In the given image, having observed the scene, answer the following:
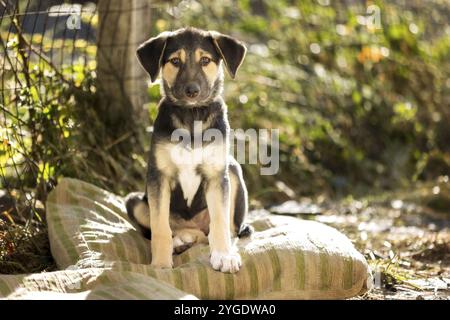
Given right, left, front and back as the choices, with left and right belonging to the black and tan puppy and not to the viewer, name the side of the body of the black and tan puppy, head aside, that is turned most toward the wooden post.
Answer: back

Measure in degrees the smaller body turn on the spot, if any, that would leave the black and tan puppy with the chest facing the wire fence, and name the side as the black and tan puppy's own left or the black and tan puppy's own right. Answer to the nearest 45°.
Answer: approximately 135° to the black and tan puppy's own right

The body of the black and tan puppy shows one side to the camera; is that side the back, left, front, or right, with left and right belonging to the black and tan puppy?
front
